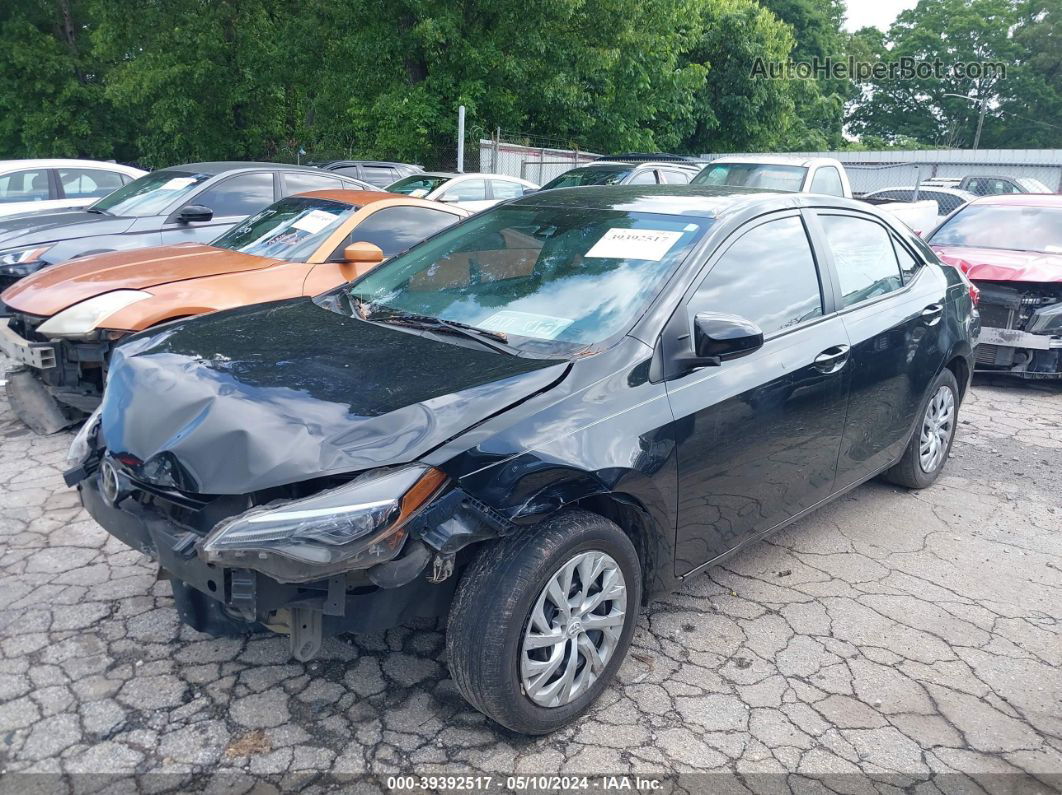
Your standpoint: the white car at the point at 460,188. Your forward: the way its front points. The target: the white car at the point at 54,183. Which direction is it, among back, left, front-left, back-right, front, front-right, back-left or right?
front-right

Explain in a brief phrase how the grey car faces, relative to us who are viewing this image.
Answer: facing the viewer and to the left of the viewer

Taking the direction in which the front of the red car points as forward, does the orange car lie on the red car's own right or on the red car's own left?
on the red car's own right

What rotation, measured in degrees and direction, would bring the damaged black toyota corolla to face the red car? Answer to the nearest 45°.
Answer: approximately 180°

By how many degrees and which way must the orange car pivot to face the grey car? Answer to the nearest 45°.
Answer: approximately 135° to its right

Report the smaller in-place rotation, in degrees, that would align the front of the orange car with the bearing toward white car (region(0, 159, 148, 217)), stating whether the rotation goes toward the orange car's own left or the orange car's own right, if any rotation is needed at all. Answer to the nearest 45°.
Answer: approximately 135° to the orange car's own right

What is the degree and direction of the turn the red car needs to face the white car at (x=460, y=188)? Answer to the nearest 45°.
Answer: approximately 90° to its right

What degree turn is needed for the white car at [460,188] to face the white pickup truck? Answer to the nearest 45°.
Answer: approximately 135° to its left

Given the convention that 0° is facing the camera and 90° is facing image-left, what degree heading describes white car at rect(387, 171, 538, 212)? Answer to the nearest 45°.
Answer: approximately 45°

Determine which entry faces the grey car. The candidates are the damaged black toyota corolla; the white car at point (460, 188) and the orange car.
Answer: the white car

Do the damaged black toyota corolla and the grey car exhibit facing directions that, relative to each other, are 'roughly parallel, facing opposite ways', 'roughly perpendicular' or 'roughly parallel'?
roughly parallel

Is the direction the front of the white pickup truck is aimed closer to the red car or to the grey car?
the grey car

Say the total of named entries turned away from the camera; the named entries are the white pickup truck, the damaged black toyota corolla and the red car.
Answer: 0

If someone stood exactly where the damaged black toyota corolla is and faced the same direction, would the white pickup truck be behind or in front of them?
behind

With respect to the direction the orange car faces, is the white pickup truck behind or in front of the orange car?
behind

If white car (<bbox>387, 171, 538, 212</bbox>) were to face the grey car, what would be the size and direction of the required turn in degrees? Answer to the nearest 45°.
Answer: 0° — it already faces it

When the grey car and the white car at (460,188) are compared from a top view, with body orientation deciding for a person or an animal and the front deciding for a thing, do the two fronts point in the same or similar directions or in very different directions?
same or similar directions

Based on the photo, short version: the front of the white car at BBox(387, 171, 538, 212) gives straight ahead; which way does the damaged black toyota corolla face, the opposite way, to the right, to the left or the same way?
the same way

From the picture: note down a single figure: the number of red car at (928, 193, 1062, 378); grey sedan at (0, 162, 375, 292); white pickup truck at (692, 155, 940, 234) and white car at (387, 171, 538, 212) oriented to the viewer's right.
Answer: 0
